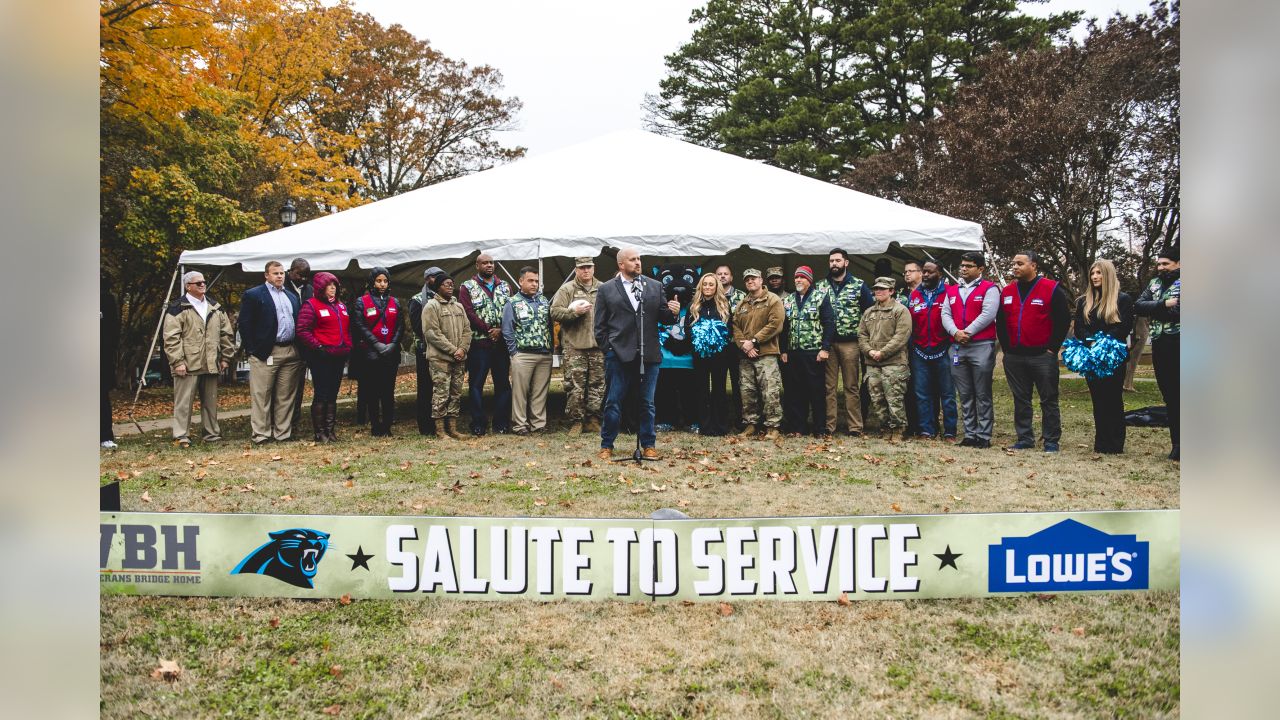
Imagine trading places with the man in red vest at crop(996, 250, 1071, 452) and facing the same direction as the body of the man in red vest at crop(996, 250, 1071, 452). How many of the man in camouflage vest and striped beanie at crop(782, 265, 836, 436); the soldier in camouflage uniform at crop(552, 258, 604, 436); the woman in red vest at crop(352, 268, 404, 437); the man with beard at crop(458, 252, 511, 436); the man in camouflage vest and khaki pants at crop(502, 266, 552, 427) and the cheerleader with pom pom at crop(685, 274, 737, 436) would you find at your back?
0

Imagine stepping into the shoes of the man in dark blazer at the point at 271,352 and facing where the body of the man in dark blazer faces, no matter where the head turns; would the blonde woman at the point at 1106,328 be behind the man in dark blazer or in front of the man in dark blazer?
in front

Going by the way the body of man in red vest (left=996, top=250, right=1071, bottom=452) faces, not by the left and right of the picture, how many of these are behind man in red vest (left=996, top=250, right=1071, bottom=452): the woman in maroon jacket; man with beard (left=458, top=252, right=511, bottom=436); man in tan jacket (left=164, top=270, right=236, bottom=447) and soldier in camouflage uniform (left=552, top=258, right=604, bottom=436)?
0

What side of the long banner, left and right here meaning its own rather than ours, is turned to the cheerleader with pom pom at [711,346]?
back

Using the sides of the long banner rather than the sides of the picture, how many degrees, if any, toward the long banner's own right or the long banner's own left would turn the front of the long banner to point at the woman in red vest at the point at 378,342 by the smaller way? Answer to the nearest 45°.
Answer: approximately 135° to the long banner's own right

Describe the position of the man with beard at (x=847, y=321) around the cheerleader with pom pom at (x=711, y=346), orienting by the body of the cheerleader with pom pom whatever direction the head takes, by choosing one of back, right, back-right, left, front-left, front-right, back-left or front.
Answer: left

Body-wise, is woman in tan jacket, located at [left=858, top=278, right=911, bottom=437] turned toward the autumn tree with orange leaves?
no

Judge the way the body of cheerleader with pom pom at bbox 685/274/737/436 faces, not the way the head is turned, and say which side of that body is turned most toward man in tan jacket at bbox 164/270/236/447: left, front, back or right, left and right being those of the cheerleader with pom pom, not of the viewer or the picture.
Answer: right

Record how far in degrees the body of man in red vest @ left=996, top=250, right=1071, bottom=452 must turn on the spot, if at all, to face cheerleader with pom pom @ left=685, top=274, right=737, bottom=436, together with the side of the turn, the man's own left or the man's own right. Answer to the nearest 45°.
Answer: approximately 45° to the man's own right

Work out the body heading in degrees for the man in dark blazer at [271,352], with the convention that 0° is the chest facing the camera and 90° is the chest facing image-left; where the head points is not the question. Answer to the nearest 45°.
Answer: approximately 315°

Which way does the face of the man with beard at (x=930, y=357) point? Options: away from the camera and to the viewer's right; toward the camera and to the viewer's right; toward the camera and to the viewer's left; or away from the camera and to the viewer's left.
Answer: toward the camera and to the viewer's left

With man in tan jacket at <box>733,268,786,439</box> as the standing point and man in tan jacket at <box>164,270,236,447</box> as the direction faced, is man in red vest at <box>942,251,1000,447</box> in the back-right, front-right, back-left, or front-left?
back-left

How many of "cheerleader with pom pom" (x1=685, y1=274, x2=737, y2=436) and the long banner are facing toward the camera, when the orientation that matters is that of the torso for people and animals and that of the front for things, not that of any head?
2

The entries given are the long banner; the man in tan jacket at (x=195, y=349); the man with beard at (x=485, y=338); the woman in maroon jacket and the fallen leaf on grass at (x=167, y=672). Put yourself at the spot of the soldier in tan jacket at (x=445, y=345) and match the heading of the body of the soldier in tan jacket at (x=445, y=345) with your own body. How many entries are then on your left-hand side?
1

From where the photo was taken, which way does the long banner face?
toward the camera

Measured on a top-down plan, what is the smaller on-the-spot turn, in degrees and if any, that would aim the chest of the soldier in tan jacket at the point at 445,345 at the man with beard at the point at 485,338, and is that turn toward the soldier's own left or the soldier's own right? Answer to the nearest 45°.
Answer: approximately 90° to the soldier's own left

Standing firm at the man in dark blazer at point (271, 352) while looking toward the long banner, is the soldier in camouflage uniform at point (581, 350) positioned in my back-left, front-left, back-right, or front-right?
front-left

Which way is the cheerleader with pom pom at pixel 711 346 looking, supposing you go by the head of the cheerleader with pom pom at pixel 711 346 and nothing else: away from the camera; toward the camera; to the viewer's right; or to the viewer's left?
toward the camera

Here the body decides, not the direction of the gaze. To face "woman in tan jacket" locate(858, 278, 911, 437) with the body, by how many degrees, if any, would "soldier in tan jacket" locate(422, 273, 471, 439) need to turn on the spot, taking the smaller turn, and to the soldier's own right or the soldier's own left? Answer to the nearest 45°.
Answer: approximately 45° to the soldier's own left

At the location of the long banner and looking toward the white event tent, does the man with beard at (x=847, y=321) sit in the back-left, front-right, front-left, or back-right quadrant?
front-right

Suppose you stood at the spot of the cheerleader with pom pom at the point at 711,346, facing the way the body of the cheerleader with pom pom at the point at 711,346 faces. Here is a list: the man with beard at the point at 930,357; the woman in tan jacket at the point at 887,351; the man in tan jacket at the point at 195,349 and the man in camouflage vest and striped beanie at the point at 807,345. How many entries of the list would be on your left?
3
